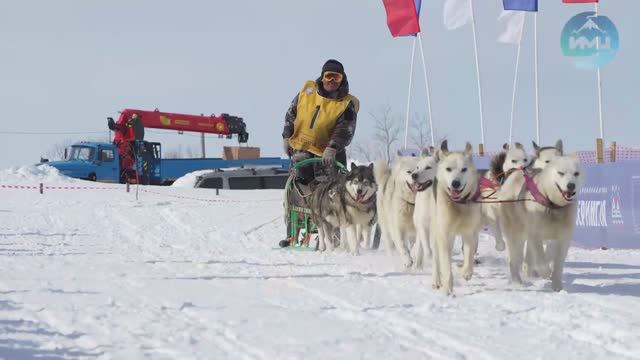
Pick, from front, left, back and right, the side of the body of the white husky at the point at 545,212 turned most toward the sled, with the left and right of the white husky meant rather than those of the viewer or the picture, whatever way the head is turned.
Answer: back

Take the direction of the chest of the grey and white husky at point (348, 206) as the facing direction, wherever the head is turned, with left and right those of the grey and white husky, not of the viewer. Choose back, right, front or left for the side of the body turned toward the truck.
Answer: back

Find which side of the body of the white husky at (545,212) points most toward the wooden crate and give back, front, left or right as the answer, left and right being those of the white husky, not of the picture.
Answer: back

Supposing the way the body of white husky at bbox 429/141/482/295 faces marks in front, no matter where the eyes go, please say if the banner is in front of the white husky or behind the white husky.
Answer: behind

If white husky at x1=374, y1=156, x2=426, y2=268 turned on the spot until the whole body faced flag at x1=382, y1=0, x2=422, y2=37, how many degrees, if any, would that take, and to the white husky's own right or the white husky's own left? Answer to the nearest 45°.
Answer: approximately 135° to the white husky's own left

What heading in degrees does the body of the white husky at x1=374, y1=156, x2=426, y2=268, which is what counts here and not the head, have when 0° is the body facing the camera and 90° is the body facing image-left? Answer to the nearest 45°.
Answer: approximately 315°

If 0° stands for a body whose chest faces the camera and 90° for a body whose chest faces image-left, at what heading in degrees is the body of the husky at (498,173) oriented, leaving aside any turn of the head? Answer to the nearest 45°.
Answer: approximately 315°

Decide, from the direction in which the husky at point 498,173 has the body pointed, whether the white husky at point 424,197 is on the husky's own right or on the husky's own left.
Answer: on the husky's own right
